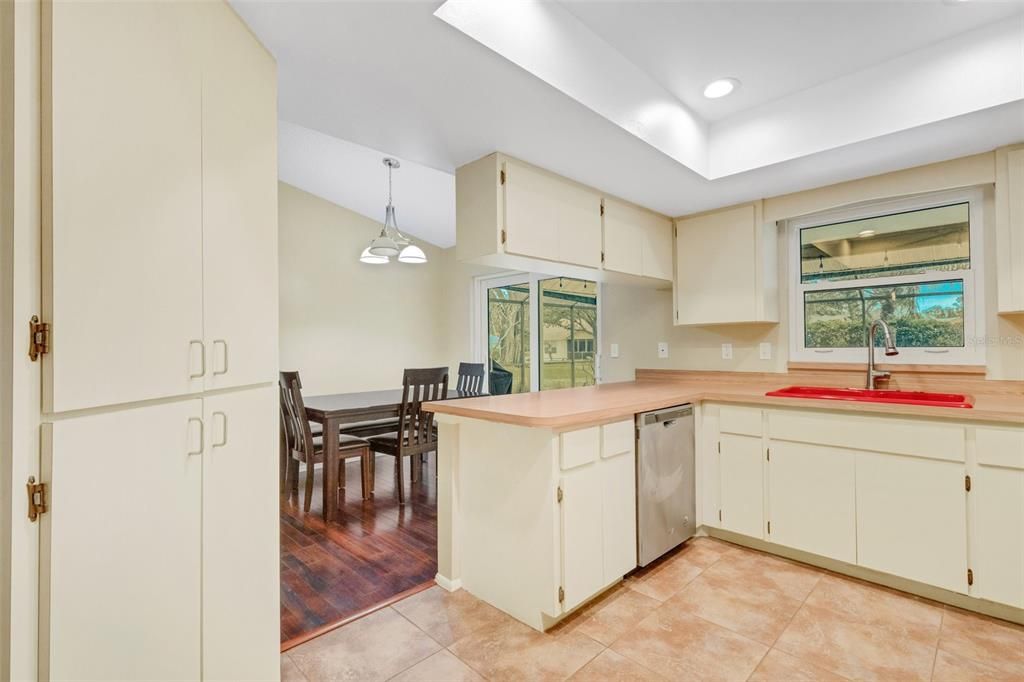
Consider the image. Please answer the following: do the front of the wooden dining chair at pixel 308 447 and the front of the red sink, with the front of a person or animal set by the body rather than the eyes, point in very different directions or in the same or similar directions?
very different directions

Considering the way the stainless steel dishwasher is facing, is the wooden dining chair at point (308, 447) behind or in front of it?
behind

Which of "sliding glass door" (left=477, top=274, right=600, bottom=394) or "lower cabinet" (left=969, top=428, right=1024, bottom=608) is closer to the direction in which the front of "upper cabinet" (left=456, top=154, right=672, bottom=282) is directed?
the lower cabinet

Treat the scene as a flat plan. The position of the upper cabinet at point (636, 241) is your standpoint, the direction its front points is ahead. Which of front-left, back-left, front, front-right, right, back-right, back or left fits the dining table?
back-right

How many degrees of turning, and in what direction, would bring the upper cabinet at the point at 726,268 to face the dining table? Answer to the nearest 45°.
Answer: approximately 45° to its right

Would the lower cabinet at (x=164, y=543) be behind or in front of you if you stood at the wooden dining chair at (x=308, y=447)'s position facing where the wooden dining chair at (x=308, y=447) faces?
behind

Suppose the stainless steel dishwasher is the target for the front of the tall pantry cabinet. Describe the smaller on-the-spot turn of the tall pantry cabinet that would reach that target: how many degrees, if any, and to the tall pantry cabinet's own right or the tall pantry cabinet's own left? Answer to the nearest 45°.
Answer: approximately 45° to the tall pantry cabinet's own left
